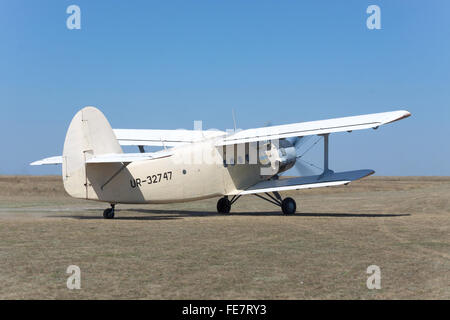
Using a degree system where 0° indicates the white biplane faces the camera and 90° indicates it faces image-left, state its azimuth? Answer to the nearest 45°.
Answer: approximately 225°
